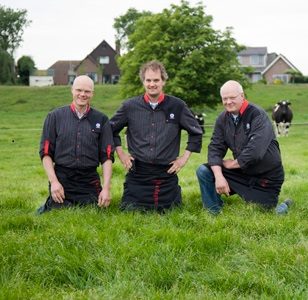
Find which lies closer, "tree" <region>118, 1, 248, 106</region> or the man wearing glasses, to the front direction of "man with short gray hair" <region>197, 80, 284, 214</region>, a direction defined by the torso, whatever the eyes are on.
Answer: the man wearing glasses

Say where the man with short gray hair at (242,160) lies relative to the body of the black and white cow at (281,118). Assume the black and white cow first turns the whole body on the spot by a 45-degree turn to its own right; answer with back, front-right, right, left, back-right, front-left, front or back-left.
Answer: front-left

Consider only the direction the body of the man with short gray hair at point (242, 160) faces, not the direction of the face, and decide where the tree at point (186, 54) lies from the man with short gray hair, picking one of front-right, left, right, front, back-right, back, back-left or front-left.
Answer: back-right

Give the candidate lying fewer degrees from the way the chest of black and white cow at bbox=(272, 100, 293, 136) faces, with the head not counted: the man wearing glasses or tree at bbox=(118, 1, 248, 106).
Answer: the man wearing glasses

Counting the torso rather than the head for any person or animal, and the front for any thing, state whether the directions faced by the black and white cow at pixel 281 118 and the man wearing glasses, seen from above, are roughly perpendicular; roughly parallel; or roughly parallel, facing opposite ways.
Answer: roughly parallel

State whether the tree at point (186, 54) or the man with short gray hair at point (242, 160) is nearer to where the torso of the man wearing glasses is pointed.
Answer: the man with short gray hair

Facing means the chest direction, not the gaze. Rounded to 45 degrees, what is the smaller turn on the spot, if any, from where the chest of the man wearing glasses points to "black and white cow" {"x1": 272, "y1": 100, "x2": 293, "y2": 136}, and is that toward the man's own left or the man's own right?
approximately 135° to the man's own left

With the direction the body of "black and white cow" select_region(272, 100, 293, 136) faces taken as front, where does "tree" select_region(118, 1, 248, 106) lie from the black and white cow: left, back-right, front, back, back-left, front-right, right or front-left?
back-right

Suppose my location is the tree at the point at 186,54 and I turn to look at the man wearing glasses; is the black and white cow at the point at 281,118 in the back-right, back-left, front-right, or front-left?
front-left

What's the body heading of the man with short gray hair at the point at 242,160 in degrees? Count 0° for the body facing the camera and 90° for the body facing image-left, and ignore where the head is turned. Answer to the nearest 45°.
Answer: approximately 45°

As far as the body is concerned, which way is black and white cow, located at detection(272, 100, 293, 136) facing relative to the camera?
toward the camera

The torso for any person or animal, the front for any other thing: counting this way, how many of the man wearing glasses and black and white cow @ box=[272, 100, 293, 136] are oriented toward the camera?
2

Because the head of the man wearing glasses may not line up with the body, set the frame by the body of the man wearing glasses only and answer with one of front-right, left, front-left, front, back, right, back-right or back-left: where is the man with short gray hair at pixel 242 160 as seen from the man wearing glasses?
left

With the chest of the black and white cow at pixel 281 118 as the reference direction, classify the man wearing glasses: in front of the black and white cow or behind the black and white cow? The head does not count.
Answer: in front
